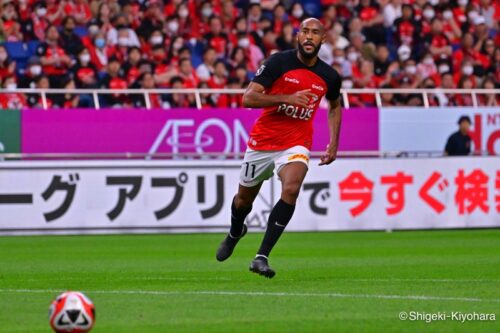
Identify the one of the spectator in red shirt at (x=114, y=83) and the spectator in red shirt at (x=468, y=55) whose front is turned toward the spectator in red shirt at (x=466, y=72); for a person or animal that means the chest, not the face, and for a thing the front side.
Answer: the spectator in red shirt at (x=468, y=55)

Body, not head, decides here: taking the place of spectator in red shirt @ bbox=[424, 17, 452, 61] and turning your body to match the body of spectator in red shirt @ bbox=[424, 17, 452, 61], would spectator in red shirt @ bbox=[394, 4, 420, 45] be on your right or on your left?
on your right

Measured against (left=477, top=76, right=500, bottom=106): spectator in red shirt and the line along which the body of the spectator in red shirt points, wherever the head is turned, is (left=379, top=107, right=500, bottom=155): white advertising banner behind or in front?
in front

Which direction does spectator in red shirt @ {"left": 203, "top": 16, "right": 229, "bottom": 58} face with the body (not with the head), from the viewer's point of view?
toward the camera

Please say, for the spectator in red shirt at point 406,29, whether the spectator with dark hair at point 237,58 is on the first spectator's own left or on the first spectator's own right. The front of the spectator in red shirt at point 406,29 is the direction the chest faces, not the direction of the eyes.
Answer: on the first spectator's own right

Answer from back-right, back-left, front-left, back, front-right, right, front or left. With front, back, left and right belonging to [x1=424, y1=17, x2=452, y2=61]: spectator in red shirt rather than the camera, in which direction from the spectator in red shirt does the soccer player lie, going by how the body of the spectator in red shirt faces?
front

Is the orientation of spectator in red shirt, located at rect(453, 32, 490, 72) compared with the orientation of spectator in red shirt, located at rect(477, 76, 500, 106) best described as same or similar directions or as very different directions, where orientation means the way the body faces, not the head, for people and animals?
same or similar directions

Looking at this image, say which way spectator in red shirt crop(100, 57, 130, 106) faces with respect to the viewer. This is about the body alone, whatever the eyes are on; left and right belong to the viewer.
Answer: facing the viewer

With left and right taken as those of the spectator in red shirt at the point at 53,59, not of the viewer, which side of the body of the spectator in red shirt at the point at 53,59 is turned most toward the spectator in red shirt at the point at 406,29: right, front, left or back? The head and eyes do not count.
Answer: left

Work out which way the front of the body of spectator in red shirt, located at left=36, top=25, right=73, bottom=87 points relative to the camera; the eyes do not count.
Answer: toward the camera

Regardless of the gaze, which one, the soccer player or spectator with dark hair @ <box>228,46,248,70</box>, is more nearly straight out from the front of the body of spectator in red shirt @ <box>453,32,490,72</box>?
the soccer player
